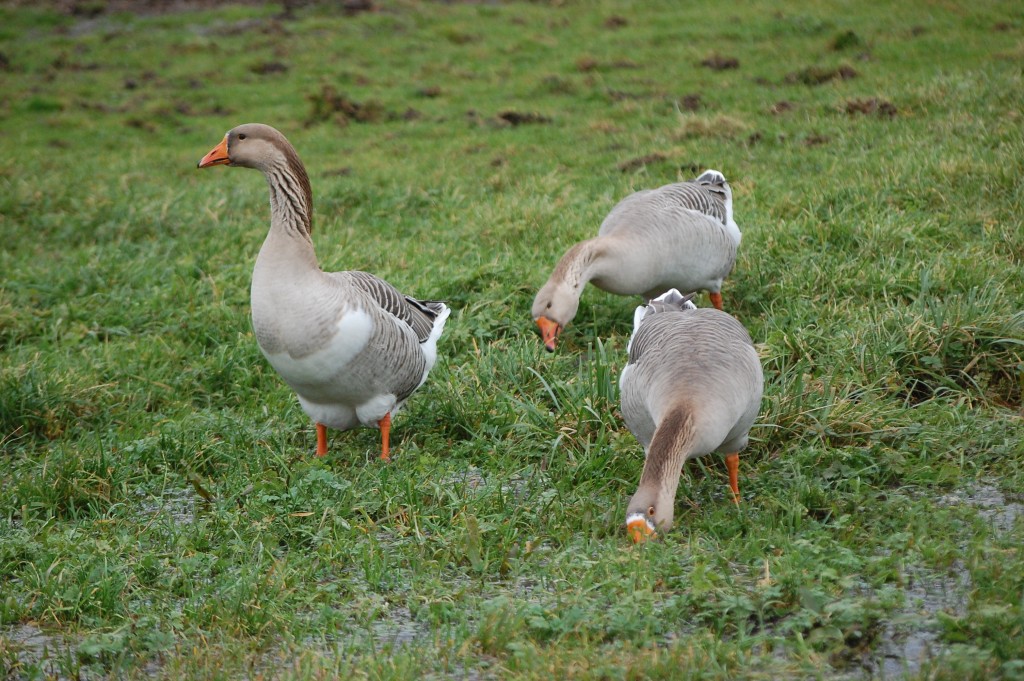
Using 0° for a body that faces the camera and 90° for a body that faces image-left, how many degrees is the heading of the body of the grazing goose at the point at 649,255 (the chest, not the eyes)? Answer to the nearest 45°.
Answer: approximately 45°

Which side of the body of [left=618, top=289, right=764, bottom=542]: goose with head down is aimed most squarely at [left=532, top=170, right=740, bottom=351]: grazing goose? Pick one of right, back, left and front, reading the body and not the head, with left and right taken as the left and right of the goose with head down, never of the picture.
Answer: back

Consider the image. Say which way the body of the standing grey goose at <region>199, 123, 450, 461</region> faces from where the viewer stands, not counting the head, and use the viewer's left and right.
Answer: facing the viewer and to the left of the viewer

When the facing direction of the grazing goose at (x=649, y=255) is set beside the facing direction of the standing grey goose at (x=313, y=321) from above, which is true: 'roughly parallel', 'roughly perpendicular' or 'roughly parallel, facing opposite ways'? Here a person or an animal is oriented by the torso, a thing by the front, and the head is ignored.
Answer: roughly parallel

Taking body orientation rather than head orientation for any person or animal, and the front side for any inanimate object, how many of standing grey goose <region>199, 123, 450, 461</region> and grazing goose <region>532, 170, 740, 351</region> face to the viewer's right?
0

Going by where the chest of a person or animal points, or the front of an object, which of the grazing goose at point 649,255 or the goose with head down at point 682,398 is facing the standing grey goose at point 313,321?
the grazing goose

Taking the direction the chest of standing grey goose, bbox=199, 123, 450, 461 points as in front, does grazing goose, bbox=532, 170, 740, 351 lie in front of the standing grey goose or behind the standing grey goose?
behind

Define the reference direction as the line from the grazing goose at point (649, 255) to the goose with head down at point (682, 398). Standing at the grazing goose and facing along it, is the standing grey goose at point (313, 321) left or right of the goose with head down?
right

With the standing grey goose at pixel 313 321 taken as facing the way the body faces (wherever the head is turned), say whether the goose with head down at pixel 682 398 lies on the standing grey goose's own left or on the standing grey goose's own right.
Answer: on the standing grey goose's own left

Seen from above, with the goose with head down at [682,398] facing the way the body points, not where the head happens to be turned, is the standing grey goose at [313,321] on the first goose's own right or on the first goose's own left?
on the first goose's own right

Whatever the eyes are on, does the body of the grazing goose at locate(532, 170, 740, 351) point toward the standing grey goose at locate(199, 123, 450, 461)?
yes

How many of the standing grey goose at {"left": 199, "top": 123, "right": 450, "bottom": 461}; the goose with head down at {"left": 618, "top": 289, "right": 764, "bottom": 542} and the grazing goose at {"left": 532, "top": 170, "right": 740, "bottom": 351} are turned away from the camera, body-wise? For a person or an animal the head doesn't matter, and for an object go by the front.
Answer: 0

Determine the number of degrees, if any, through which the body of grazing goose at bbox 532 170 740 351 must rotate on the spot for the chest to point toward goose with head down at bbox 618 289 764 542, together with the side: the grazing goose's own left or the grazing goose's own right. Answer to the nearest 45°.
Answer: approximately 45° to the grazing goose's own left

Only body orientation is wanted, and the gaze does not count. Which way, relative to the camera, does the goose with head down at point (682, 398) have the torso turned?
toward the camera
